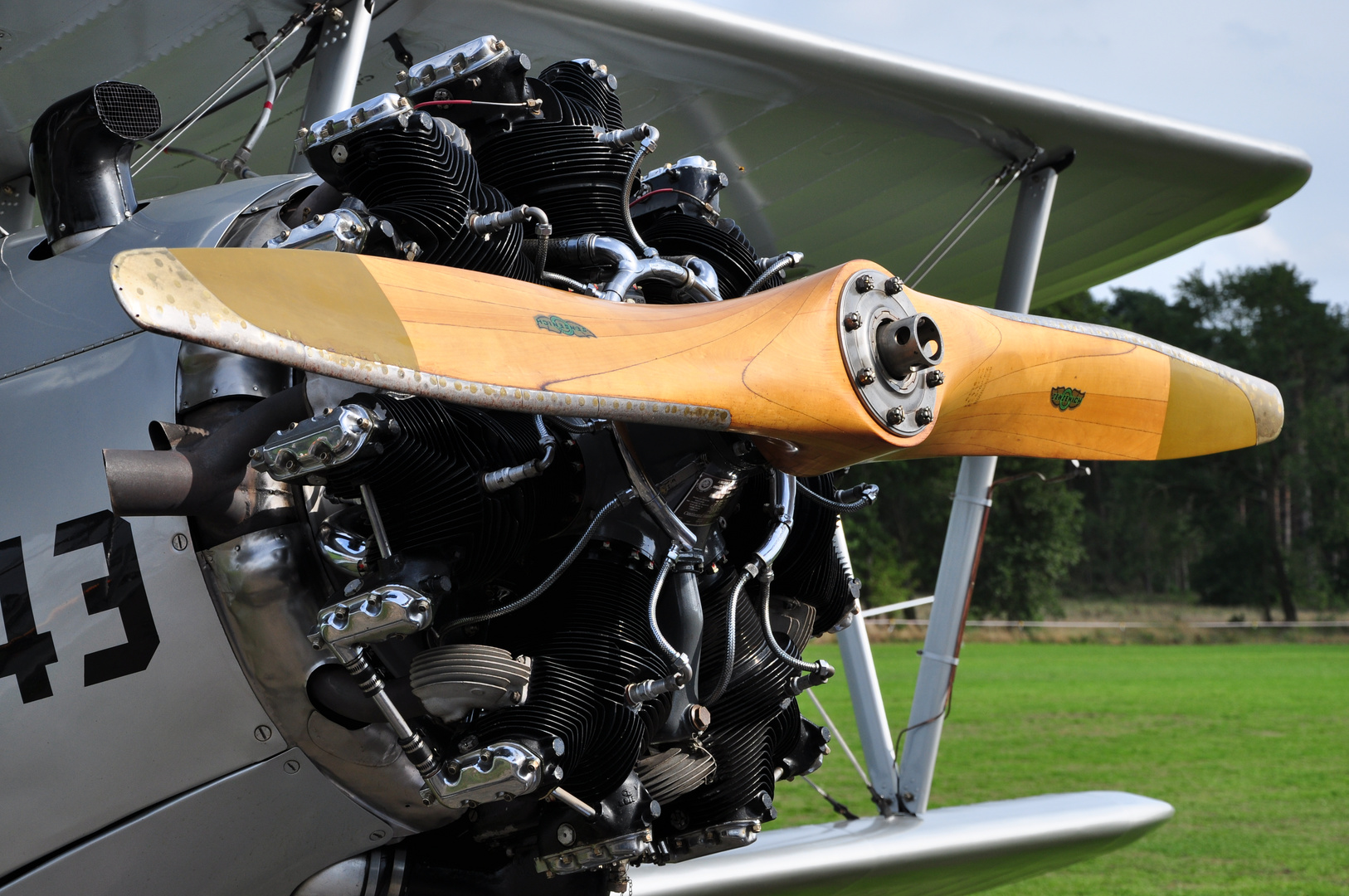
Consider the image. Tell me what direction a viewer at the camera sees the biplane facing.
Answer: facing the viewer and to the right of the viewer
